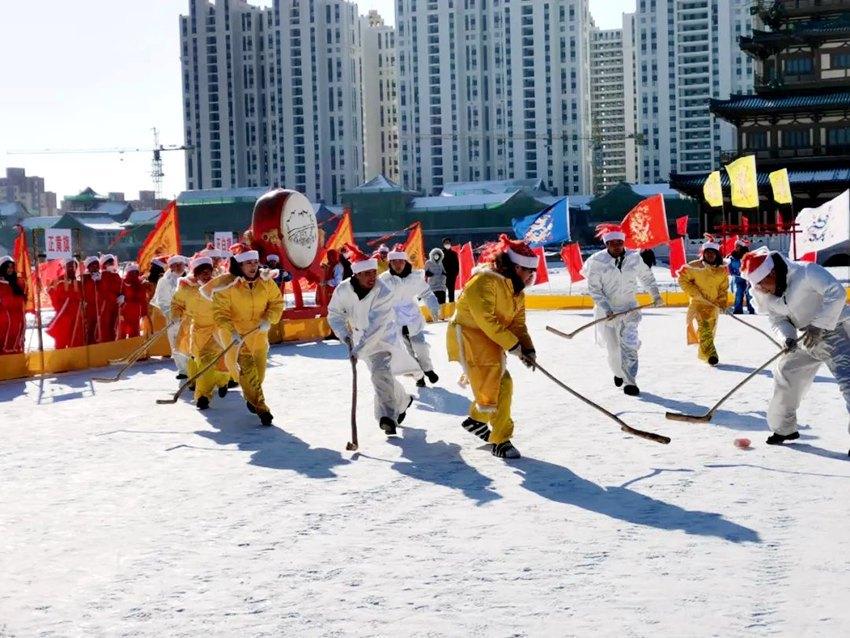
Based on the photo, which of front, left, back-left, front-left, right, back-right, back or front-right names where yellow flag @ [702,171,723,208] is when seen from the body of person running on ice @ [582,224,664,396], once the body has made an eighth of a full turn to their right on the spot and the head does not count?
back-right

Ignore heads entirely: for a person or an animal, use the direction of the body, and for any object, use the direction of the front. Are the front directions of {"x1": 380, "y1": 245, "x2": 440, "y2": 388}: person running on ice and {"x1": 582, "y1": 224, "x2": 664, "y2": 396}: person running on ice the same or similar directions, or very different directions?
same or similar directions

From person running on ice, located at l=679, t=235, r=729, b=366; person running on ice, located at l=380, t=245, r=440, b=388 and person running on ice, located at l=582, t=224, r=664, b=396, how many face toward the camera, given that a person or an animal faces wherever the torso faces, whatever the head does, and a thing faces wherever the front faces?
3

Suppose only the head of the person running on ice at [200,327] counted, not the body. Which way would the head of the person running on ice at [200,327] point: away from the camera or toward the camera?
toward the camera

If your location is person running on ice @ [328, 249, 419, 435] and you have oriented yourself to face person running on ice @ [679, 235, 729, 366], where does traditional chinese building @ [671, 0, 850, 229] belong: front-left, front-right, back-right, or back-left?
front-left

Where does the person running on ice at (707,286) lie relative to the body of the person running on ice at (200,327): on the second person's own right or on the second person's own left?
on the second person's own left

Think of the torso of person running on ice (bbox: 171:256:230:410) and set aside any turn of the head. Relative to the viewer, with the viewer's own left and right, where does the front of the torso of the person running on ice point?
facing the viewer and to the right of the viewer

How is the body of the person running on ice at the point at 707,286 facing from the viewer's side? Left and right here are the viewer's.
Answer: facing the viewer

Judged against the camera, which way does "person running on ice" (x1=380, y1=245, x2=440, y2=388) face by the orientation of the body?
toward the camera

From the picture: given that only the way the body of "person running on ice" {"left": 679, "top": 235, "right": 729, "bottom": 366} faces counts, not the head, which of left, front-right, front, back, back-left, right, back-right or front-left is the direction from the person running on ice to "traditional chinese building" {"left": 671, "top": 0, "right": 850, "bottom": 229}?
back

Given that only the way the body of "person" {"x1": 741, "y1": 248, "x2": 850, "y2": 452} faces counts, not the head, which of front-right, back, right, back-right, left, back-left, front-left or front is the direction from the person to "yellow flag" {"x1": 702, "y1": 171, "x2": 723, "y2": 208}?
back-right

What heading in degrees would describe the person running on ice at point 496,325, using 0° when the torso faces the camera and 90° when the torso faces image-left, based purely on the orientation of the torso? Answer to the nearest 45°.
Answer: approximately 315°

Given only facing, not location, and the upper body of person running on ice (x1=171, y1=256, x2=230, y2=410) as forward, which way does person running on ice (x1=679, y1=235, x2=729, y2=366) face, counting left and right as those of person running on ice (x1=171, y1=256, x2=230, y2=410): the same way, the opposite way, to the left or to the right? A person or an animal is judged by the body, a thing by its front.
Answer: the same way

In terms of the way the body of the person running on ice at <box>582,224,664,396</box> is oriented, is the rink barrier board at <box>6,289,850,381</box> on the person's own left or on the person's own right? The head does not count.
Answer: on the person's own right

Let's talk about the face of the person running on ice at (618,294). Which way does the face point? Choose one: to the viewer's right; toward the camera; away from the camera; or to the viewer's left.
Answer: toward the camera

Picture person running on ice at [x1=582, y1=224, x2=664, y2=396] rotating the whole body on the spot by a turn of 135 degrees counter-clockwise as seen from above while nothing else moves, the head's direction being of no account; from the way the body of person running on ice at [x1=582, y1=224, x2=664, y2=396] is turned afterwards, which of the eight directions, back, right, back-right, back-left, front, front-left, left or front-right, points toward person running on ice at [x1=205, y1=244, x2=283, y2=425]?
back
